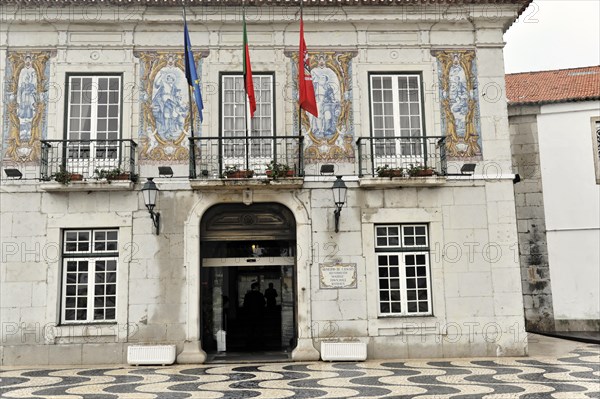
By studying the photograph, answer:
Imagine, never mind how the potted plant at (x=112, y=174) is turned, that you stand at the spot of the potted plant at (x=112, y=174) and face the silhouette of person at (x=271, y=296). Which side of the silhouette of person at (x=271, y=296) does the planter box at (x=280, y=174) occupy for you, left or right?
right

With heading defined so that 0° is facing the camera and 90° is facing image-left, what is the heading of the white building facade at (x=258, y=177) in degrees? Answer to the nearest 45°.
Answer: approximately 0°

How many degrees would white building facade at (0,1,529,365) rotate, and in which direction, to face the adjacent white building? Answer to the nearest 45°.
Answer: approximately 135° to its left
